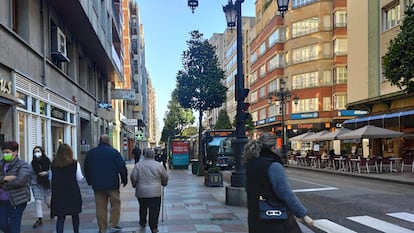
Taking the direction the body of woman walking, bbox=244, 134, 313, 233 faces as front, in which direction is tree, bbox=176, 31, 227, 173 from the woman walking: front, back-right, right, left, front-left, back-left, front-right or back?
front-left

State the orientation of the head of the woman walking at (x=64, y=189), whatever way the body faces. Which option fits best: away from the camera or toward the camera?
away from the camera

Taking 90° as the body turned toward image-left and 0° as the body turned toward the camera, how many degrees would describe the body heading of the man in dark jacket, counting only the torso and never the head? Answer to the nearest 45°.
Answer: approximately 180°

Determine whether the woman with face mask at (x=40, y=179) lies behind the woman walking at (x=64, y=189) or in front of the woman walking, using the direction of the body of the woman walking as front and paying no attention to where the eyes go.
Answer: in front

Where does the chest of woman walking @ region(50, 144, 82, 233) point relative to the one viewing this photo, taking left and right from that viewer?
facing away from the viewer

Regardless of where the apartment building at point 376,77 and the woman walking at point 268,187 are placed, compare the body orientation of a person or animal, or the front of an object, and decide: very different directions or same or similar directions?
very different directions

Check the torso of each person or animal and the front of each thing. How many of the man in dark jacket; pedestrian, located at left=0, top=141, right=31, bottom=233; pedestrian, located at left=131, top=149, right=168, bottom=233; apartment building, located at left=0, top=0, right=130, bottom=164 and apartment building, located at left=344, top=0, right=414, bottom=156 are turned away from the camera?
2

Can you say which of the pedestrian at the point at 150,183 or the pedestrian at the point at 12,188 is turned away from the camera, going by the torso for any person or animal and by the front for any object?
the pedestrian at the point at 150,183

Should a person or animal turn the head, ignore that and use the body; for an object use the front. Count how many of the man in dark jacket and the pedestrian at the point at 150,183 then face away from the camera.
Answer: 2

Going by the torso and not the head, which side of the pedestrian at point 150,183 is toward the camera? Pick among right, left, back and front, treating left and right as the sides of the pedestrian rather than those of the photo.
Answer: back

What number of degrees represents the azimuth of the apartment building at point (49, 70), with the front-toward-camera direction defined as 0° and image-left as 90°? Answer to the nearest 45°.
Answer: approximately 315°

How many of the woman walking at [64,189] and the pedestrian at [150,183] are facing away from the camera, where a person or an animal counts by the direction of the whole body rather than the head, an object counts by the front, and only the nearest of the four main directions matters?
2

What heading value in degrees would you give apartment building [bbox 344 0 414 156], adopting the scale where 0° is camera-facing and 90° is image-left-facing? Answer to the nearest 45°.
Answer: approximately 45°
